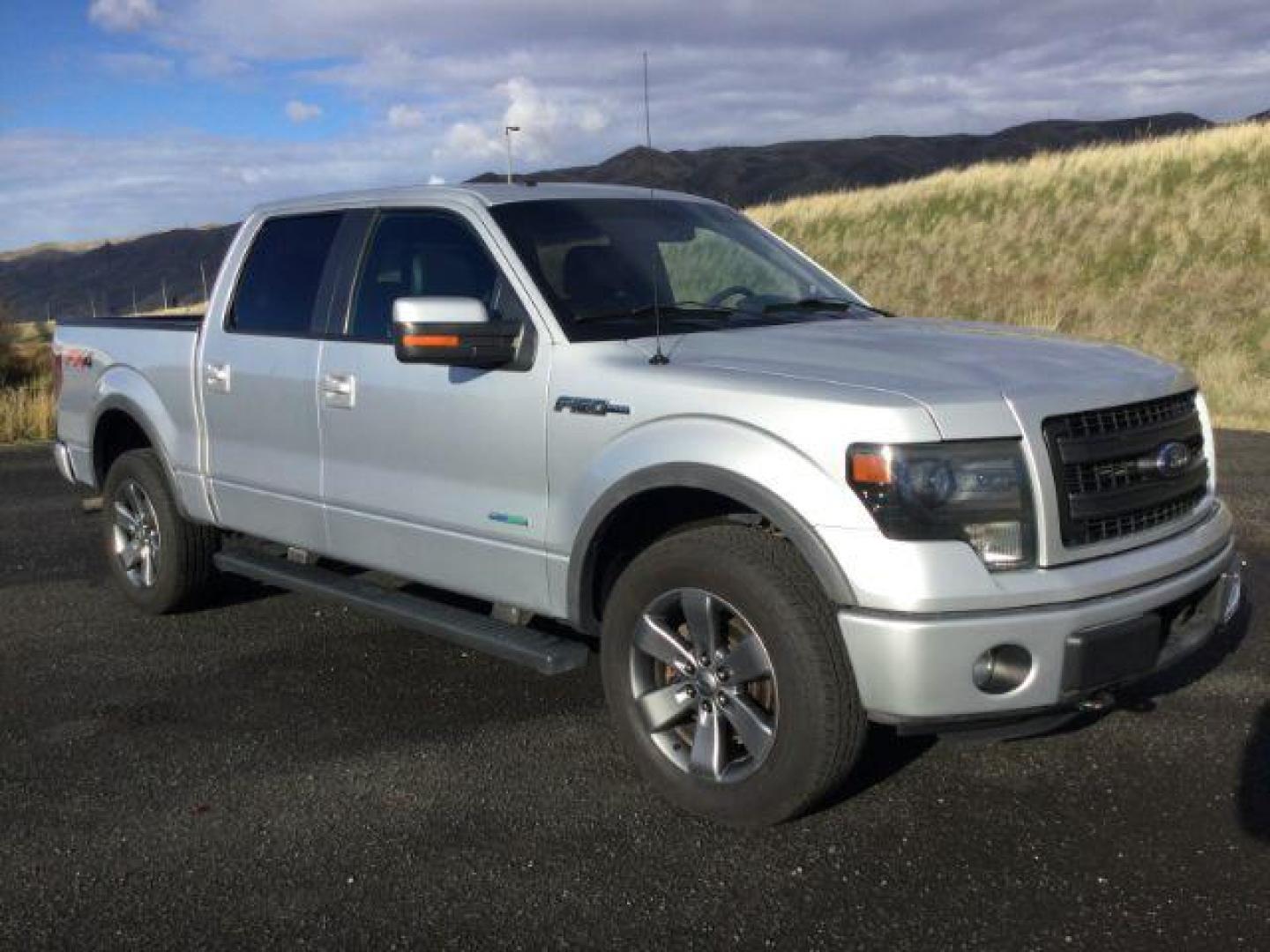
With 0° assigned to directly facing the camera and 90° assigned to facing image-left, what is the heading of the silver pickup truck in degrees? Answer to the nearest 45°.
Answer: approximately 315°
